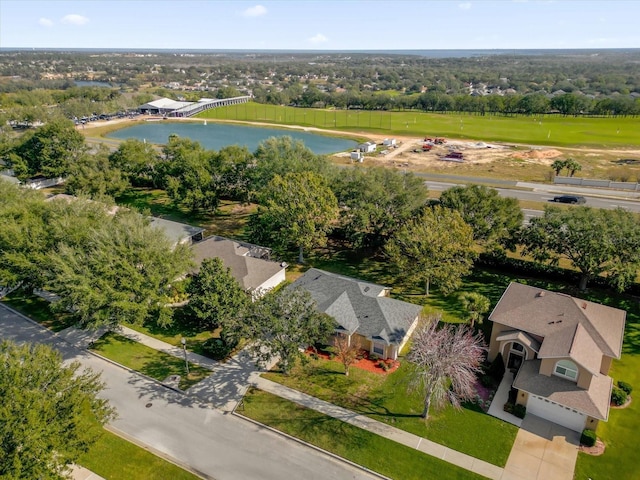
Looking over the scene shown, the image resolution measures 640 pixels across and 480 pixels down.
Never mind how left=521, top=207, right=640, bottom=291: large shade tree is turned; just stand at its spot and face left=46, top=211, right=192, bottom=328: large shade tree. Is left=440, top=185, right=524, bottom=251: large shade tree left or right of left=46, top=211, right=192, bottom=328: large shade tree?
right

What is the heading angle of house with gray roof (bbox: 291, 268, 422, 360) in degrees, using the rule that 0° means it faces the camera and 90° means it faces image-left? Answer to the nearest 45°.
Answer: approximately 45°

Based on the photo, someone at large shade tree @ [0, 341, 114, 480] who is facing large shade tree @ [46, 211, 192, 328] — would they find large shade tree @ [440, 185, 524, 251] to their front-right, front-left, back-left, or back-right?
front-right

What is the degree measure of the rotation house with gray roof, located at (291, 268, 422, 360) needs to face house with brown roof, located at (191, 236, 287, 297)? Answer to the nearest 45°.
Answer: approximately 90° to its right

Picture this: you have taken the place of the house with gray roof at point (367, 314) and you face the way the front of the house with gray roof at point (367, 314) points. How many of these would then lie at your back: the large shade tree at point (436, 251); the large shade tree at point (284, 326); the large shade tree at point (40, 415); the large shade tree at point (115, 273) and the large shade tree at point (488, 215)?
2

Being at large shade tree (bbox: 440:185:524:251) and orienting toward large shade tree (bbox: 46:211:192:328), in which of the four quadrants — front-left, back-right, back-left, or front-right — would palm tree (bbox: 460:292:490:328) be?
front-left

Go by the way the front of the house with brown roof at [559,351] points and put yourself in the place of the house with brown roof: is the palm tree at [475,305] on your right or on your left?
on your right

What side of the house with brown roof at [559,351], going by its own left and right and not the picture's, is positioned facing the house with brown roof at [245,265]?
right

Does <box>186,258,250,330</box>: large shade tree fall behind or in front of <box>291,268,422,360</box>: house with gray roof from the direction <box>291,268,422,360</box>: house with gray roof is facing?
in front

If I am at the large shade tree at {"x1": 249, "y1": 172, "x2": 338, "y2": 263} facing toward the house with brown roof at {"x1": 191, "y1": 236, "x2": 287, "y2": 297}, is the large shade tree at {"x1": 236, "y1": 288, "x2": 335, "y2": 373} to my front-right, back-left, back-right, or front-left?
front-left

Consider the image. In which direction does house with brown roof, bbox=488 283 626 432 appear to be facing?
toward the camera

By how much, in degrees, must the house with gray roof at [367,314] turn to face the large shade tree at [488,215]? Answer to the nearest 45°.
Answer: approximately 180°

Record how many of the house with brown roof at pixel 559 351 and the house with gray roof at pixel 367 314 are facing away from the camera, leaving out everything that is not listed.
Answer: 0
